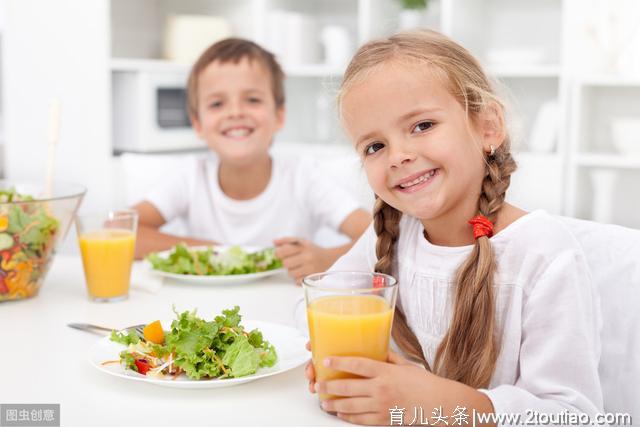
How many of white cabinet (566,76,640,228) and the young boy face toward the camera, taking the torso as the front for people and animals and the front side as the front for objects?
2

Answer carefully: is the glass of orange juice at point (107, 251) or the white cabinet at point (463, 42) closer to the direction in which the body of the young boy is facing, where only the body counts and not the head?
the glass of orange juice

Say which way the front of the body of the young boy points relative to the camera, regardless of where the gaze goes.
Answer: toward the camera

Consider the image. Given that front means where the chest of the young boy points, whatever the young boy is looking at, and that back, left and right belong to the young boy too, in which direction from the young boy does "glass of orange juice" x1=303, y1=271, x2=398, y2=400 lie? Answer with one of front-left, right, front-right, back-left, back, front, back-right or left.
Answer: front

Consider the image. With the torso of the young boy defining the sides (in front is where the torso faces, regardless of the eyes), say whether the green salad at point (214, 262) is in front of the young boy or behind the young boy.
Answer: in front

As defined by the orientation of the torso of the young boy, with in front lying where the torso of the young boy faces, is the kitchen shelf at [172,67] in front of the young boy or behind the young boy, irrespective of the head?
behind

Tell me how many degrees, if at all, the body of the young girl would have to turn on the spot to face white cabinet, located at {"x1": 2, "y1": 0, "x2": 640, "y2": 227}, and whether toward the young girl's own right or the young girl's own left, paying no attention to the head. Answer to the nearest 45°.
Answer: approximately 135° to the young girl's own right

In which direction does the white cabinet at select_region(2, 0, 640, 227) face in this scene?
toward the camera

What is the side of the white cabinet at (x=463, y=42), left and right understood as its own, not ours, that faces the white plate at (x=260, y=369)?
front

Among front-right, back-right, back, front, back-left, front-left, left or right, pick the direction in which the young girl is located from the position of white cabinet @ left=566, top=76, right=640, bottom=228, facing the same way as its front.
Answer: front
